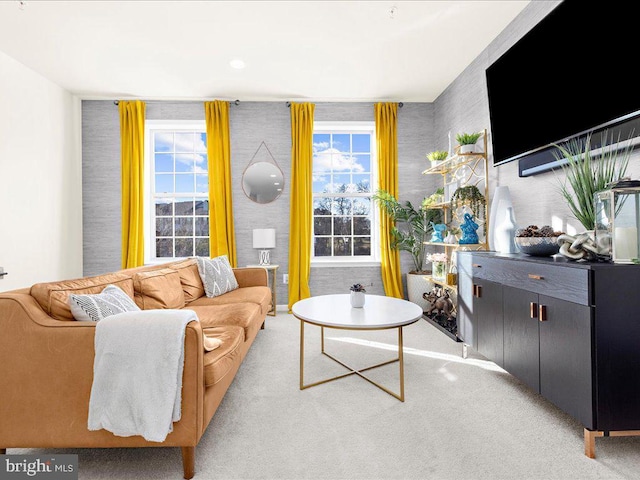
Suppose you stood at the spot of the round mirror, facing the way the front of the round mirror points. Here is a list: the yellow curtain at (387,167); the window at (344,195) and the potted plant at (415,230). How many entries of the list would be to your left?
3

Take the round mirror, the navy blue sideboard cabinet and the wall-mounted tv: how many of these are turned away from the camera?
0

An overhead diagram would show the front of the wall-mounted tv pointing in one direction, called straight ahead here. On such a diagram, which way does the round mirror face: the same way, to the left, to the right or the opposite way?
to the left

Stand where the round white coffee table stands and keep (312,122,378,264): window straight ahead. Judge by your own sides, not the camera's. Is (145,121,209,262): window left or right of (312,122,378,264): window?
left

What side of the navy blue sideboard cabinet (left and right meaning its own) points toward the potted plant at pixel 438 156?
right

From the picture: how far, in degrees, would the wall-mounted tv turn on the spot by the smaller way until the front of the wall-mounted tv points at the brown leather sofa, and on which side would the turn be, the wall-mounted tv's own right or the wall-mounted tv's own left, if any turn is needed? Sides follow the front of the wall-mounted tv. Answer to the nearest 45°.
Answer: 0° — it already faces it

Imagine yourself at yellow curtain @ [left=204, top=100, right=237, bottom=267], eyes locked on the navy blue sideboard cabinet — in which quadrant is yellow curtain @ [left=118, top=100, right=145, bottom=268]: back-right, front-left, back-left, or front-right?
back-right

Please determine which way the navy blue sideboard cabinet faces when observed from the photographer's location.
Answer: facing the viewer and to the left of the viewer

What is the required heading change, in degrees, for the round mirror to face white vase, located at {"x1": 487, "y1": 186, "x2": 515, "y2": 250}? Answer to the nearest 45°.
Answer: approximately 45° to its left

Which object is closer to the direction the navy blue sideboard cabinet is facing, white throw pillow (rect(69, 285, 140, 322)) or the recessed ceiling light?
the white throw pillow

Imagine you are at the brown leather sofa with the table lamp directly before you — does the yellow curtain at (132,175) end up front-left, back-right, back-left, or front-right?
front-left

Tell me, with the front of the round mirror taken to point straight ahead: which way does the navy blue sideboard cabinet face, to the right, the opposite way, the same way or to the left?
to the right

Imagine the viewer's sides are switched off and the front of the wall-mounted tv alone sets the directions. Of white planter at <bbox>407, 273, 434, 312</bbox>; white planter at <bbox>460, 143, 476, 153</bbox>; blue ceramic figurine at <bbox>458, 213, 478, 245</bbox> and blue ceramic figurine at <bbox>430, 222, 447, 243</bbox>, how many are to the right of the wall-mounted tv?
4

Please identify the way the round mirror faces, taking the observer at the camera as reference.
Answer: facing the viewer

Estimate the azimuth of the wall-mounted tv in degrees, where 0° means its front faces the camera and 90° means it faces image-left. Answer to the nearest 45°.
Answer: approximately 45°
